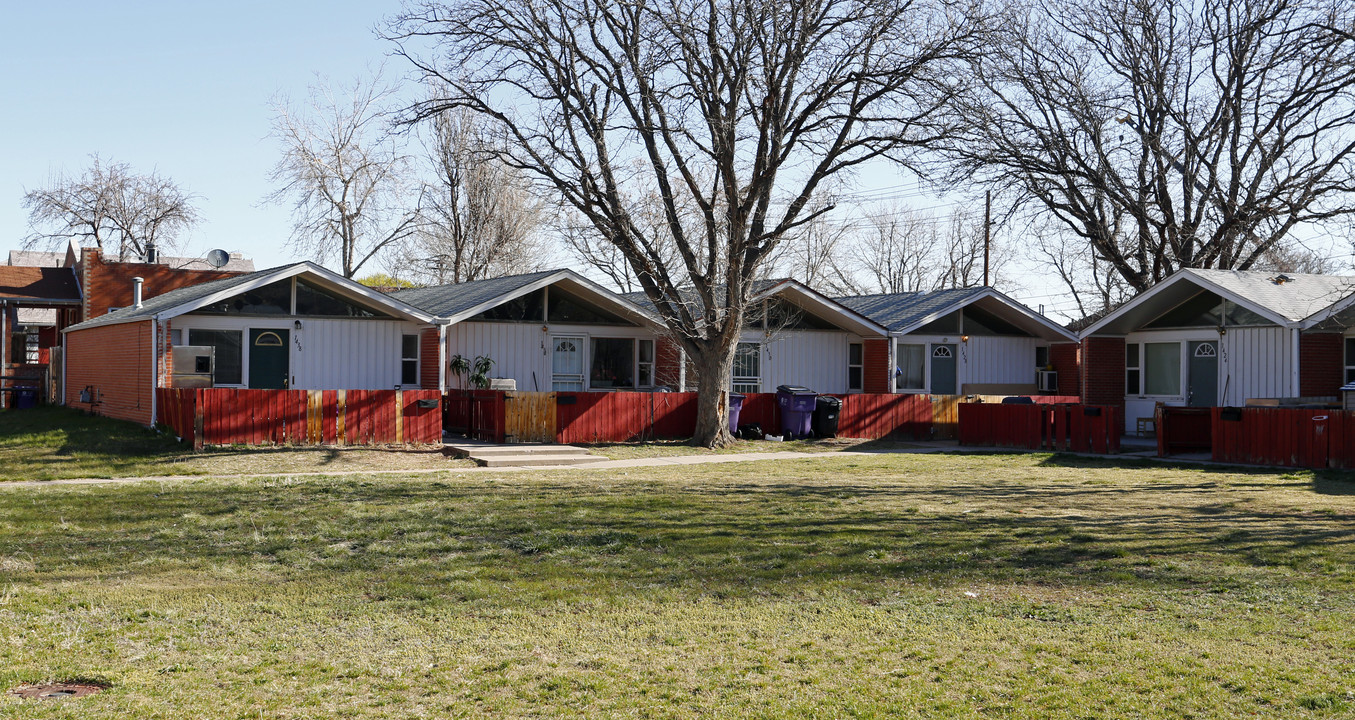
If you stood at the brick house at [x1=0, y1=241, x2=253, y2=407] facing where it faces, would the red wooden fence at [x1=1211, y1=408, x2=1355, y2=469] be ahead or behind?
ahead

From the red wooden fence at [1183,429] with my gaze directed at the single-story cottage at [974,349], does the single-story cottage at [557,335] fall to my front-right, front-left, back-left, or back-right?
front-left

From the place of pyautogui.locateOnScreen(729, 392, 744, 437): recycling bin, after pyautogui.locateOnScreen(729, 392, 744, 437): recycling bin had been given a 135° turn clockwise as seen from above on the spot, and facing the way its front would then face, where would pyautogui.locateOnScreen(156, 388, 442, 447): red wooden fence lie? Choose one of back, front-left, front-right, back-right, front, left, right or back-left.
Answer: left

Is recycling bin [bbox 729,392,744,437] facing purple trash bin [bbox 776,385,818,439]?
no

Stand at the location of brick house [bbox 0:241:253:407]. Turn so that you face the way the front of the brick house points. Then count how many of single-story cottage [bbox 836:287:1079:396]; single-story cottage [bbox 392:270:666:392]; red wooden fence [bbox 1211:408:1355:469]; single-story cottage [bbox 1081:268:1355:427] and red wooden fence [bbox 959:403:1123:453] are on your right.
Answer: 0

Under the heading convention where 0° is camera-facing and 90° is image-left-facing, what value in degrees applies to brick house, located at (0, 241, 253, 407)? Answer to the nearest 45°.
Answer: approximately 0°

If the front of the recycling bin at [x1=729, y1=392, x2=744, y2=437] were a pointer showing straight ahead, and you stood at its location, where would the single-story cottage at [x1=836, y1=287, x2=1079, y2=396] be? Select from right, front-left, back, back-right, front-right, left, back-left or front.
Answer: back-left

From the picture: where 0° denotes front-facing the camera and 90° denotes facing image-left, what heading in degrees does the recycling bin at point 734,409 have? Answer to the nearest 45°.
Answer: approximately 0°

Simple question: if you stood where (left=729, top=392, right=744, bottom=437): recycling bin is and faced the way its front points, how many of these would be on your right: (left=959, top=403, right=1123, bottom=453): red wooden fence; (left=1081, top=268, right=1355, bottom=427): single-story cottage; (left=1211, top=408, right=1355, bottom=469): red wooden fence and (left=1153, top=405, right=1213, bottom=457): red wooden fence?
0

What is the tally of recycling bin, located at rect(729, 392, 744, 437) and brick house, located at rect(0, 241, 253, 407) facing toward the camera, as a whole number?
2

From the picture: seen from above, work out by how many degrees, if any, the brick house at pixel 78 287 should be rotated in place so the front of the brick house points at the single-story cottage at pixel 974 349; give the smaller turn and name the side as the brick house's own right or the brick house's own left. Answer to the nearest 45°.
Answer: approximately 45° to the brick house's own left

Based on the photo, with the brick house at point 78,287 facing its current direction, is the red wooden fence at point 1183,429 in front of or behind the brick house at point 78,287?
in front

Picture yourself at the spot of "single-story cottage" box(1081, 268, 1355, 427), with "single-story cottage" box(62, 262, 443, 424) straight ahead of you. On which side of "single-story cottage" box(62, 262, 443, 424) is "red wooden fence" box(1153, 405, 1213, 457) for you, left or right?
left

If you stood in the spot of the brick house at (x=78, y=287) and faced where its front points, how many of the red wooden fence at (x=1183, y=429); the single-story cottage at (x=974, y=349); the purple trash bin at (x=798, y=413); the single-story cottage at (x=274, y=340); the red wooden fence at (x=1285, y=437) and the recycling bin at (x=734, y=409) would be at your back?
0

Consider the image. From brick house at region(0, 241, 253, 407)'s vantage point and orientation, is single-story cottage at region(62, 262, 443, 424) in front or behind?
in front

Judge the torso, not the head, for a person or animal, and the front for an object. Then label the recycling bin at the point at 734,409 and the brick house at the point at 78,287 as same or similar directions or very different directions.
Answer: same or similar directions

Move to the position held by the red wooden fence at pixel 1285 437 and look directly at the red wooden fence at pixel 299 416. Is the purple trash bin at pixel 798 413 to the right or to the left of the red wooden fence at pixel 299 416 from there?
right
